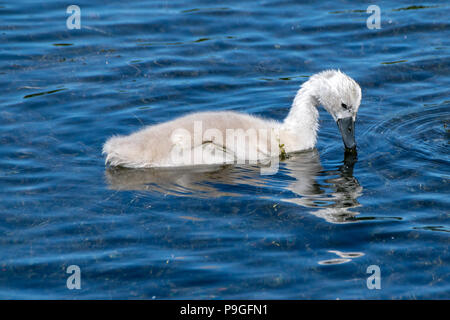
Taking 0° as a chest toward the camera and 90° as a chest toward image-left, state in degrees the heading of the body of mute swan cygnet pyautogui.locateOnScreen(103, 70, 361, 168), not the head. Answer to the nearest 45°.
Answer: approximately 270°
